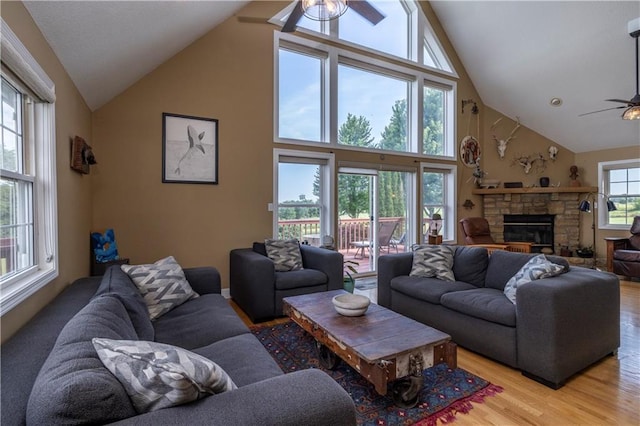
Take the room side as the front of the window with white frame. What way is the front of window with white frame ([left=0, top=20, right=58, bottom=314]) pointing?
to the viewer's right

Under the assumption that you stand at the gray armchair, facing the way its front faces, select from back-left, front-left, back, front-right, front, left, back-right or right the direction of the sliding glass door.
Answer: left

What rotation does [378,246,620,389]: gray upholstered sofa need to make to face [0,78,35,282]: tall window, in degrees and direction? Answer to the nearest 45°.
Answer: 0° — it already faces it

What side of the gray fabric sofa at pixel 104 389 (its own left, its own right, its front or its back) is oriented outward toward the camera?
right

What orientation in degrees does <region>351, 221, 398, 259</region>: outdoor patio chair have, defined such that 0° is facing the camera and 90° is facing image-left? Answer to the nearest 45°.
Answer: approximately 45°

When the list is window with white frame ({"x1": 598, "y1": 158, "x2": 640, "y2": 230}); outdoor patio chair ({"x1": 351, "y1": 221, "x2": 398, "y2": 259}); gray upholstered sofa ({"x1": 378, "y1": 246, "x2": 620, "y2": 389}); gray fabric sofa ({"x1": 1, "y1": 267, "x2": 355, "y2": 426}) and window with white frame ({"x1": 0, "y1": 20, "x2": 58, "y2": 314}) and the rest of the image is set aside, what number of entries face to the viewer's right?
2

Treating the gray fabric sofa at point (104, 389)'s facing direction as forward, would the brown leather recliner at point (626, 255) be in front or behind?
in front

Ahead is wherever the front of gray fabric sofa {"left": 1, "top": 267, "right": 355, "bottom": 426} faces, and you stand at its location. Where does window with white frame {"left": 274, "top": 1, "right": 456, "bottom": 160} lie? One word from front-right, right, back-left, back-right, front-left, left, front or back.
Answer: front-left

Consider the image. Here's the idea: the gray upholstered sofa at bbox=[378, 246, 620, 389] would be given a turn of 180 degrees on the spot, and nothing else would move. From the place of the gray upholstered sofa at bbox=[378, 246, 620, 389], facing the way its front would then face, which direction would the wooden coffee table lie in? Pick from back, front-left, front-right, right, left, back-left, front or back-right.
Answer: back

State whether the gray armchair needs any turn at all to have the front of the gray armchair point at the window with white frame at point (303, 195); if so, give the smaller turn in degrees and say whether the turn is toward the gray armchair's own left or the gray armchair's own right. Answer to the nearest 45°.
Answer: approximately 135° to the gray armchair's own left

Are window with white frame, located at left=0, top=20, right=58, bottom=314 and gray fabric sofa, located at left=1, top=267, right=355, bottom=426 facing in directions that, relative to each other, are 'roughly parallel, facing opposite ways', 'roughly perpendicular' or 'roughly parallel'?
roughly parallel

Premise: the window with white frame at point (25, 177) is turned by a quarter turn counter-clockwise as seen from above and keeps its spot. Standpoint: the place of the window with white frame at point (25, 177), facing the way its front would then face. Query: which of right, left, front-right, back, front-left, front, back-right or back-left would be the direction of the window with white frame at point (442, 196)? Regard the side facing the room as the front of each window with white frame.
right
